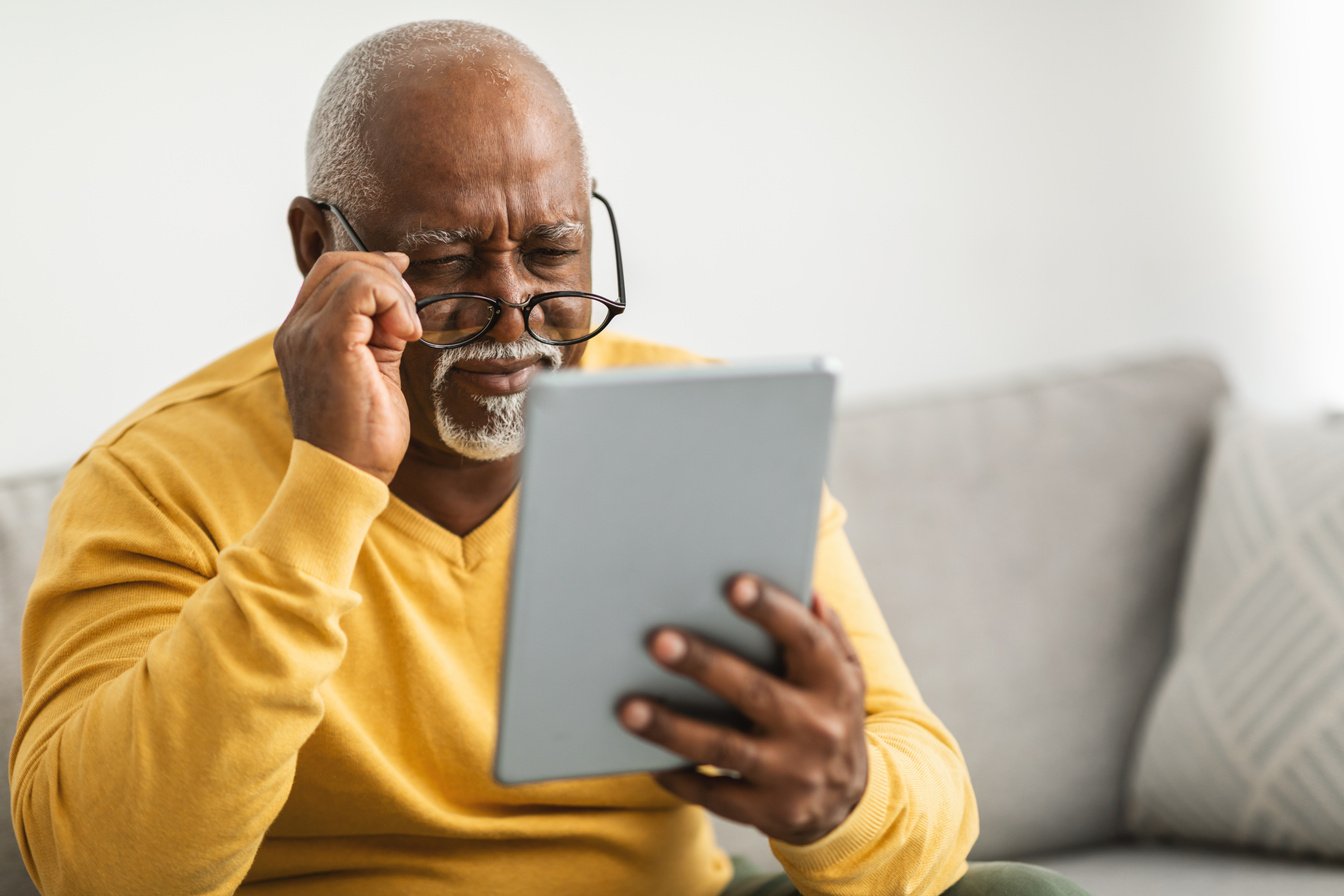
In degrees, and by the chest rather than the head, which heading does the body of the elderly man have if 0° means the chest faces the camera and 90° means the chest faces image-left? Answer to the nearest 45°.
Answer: approximately 315°

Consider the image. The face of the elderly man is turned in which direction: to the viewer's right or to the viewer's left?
to the viewer's right
